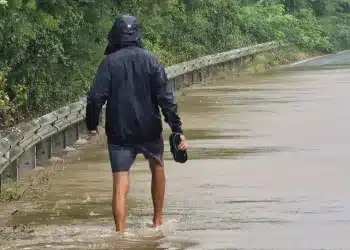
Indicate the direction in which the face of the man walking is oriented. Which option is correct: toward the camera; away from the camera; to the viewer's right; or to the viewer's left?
away from the camera

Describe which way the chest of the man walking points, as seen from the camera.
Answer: away from the camera
